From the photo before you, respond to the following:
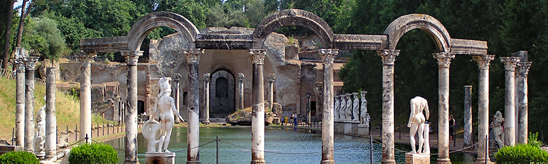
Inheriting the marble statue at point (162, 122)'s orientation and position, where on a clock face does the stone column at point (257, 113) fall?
The stone column is roughly at 3 o'clock from the marble statue.

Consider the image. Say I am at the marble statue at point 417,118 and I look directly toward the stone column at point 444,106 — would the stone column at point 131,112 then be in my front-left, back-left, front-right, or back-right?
back-left

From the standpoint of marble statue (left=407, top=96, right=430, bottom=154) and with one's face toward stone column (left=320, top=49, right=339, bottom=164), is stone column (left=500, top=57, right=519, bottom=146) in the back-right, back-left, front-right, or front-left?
back-right

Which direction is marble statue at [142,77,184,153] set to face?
away from the camera

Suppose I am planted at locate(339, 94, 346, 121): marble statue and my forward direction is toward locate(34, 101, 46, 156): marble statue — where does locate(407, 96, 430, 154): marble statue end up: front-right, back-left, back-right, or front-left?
front-left

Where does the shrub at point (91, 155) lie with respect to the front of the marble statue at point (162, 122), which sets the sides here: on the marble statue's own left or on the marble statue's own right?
on the marble statue's own left

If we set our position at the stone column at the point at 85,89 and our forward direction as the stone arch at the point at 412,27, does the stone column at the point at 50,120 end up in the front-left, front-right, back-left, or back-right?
back-left

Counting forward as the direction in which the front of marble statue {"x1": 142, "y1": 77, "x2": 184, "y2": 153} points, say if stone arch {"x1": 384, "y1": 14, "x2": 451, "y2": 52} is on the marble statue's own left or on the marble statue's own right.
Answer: on the marble statue's own right

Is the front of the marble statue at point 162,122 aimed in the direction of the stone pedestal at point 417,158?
no

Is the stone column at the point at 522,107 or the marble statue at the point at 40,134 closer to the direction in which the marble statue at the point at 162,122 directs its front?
the marble statue

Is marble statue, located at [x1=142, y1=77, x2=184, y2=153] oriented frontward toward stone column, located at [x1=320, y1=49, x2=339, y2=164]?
no
